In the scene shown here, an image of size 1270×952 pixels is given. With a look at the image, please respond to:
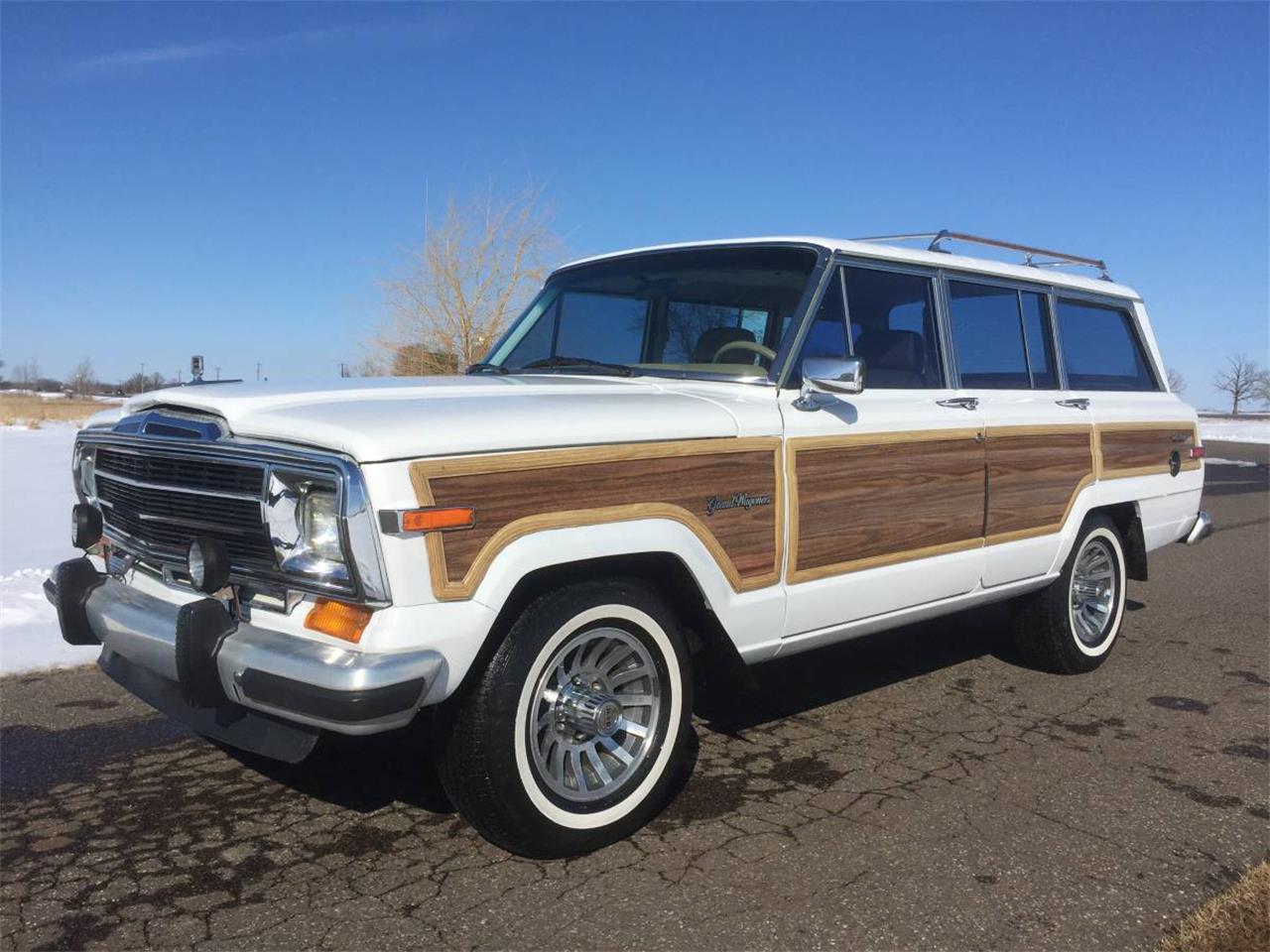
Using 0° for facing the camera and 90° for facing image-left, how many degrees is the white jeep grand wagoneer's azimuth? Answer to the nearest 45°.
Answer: approximately 45°
